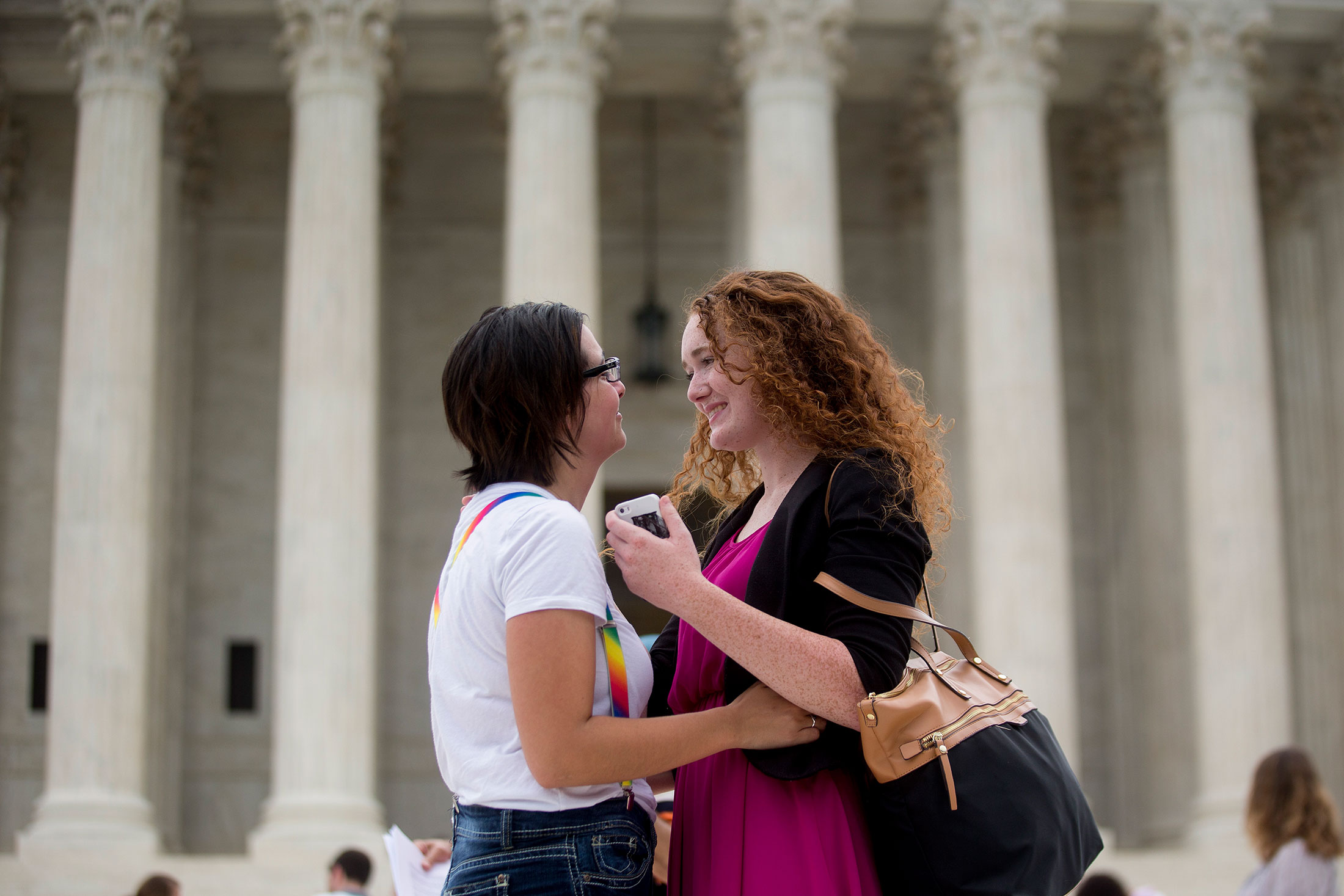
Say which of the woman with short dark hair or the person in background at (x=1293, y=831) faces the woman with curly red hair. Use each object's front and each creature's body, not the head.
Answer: the woman with short dark hair

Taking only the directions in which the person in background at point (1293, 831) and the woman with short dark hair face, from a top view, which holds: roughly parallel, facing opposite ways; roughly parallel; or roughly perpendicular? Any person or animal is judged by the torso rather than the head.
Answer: roughly perpendicular

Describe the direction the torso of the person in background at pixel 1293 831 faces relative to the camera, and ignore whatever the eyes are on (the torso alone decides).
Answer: away from the camera

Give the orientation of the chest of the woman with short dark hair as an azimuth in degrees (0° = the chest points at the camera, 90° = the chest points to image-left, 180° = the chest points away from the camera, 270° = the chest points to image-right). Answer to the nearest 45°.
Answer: approximately 270°

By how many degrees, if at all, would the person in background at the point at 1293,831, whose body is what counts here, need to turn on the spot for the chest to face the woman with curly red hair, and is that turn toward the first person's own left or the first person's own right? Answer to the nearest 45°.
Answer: approximately 180°

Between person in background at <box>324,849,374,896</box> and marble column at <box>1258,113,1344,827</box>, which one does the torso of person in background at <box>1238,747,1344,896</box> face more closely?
the marble column

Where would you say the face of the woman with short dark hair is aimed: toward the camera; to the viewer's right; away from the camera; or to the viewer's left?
to the viewer's right

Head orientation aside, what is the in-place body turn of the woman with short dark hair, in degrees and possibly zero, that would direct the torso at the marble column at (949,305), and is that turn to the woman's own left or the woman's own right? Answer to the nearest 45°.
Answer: approximately 90° to the woman's own left

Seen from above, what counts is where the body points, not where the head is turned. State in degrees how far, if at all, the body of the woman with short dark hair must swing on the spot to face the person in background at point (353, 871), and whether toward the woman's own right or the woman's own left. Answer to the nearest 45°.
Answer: approximately 90° to the woman's own left

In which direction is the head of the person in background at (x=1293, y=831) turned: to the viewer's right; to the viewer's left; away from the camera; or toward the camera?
away from the camera

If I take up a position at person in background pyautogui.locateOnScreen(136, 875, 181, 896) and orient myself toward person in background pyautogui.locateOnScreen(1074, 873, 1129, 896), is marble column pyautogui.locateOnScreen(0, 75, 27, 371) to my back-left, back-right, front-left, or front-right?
back-left

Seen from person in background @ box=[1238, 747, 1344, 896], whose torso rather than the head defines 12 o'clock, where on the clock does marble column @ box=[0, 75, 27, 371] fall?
The marble column is roughly at 10 o'clock from the person in background.

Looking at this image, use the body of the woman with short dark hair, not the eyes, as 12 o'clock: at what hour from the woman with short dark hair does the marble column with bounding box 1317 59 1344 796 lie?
The marble column is roughly at 10 o'clock from the woman with short dark hair.

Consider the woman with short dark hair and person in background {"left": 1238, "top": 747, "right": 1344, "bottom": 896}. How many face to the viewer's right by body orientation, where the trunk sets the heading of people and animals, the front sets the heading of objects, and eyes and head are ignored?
1

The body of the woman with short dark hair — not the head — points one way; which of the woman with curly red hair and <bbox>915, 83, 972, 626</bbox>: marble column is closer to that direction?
the woman with curly red hair

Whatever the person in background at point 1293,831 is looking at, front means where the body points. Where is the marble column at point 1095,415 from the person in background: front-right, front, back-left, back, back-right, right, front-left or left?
front
